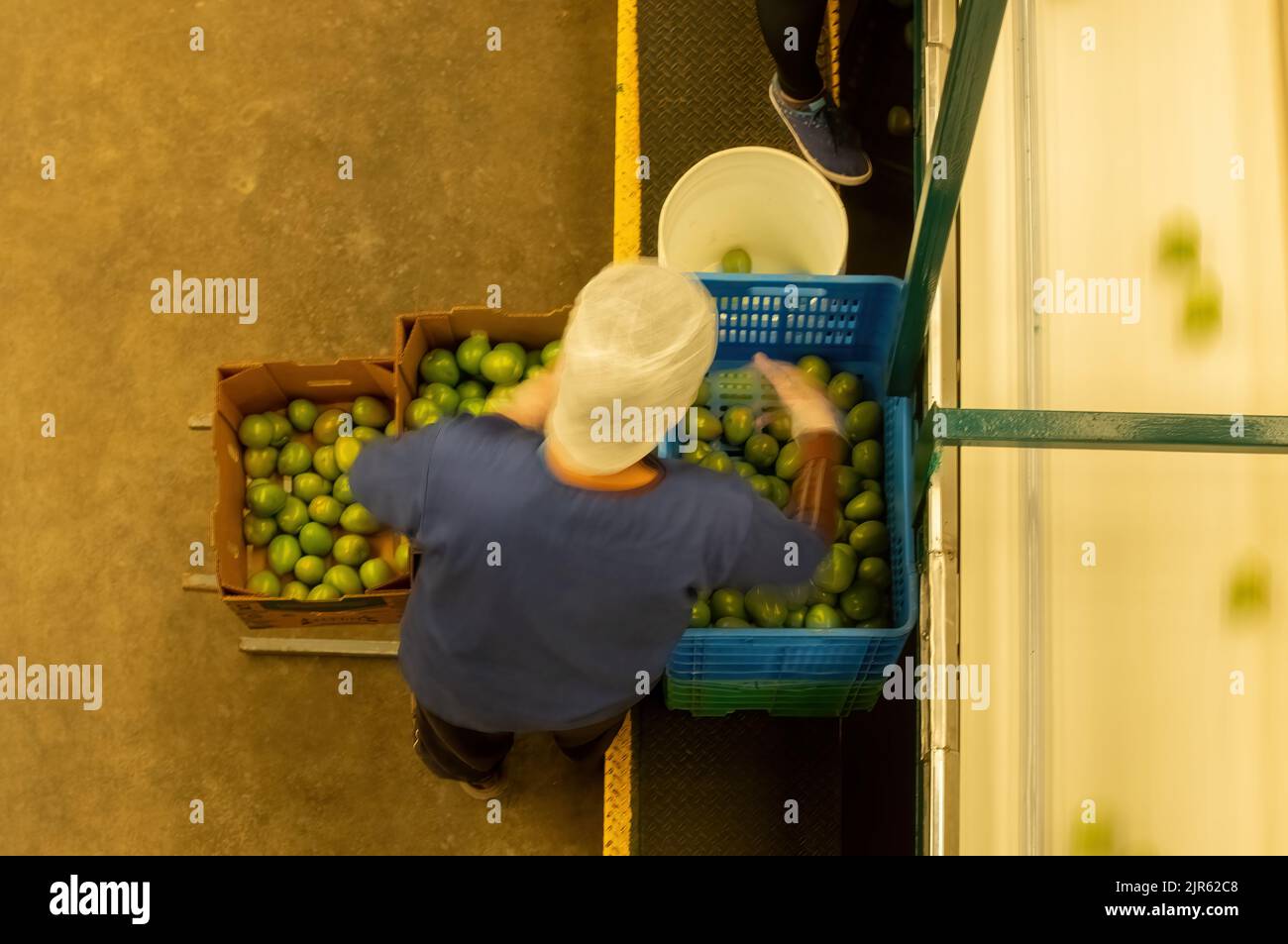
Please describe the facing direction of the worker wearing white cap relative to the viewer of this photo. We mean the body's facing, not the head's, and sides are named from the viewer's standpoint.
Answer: facing away from the viewer
